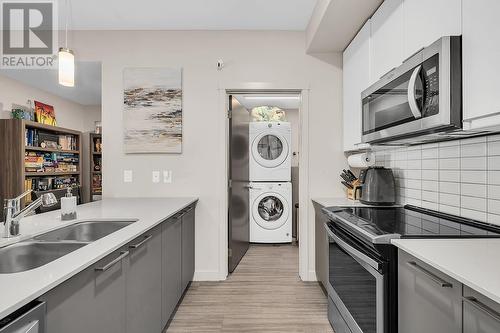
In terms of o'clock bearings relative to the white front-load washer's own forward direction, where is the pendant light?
The pendant light is roughly at 1 o'clock from the white front-load washer.

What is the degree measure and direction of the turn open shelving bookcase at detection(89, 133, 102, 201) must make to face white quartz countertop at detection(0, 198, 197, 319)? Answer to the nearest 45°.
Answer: approximately 45° to its right

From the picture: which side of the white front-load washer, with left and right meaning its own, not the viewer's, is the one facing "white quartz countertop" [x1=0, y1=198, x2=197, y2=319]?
front

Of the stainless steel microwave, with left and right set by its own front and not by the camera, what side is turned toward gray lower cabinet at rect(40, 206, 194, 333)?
front

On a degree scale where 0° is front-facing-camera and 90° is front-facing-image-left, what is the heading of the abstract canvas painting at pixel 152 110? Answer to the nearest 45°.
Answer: approximately 0°

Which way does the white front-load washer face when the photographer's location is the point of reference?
facing the viewer

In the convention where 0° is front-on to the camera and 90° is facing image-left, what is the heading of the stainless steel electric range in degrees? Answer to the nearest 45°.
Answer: approximately 45°

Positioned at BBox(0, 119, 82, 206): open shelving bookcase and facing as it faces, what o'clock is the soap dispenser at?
The soap dispenser is roughly at 1 o'clock from the open shelving bookcase.

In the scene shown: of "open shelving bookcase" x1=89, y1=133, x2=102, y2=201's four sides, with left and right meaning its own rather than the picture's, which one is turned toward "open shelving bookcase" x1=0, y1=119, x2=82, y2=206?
right

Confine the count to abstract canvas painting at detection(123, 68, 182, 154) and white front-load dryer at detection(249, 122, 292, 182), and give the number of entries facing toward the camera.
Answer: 2

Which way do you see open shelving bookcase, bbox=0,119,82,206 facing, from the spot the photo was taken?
facing the viewer and to the right of the viewer

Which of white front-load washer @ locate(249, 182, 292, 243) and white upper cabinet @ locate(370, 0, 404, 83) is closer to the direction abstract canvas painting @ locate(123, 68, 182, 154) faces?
the white upper cabinet

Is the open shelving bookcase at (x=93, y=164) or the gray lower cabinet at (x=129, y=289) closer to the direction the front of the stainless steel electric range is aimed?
the gray lower cabinet

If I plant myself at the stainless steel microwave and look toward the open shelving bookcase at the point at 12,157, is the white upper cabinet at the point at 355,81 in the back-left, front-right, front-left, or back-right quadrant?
front-right

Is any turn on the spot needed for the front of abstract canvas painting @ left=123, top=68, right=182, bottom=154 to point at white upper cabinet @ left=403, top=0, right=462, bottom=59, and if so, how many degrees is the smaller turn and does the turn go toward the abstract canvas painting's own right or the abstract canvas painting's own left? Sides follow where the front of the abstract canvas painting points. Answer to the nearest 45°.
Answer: approximately 45° to the abstract canvas painting's own left
